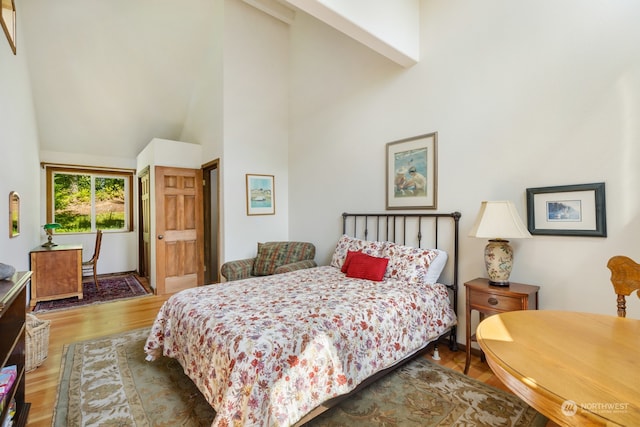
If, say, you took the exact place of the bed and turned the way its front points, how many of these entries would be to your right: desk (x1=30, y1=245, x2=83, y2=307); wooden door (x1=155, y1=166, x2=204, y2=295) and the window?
3

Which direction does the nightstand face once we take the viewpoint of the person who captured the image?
facing the viewer and to the left of the viewer

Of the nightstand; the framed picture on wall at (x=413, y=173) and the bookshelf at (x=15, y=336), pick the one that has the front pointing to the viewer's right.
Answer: the bookshelf

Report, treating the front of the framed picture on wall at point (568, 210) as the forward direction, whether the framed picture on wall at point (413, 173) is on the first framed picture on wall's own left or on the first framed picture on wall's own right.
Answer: on the first framed picture on wall's own right

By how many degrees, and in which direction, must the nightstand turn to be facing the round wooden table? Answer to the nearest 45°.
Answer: approximately 45° to its left

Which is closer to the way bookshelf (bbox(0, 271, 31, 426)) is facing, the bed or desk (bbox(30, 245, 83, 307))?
the bed

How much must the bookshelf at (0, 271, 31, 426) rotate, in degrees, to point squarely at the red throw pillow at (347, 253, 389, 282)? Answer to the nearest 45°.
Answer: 0° — it already faces it

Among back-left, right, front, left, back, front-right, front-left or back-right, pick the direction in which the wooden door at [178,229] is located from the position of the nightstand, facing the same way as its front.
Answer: front-right

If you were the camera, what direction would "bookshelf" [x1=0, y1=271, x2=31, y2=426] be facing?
facing to the right of the viewer

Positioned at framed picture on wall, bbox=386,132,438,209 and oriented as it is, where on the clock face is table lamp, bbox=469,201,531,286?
The table lamp is roughly at 9 o'clock from the framed picture on wall.

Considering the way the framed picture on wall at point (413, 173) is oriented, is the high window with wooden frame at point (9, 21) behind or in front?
in front

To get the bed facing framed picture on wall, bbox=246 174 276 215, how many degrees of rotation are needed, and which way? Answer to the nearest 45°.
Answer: approximately 135° to its right
